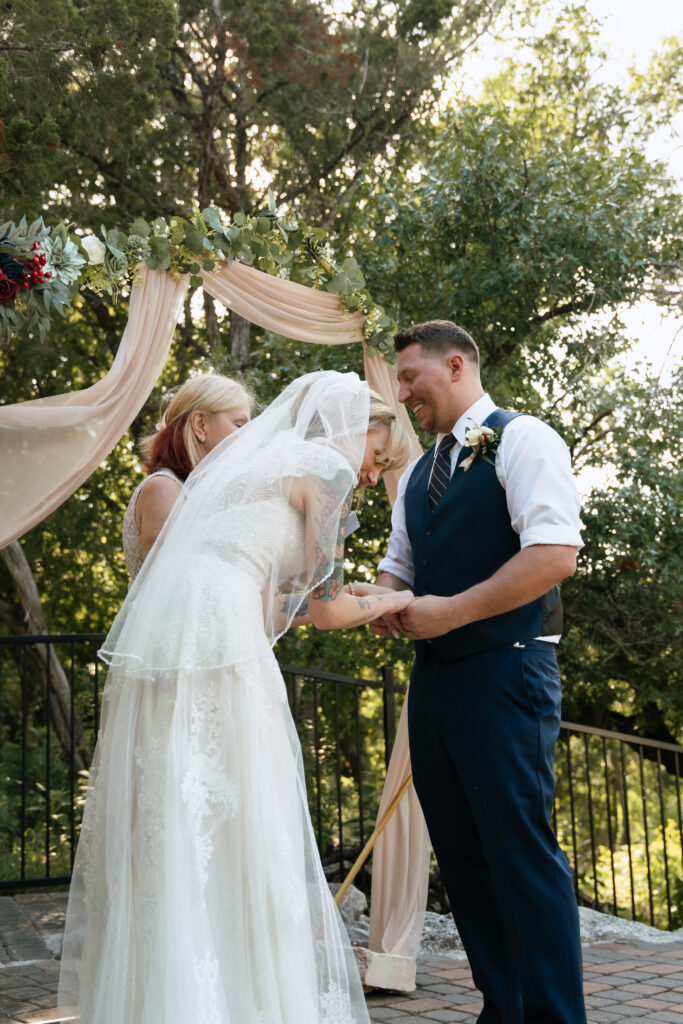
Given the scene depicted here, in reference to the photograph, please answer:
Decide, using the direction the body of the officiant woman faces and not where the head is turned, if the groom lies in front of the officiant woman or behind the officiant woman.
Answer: in front

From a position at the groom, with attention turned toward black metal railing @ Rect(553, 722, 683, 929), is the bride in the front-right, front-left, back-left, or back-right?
back-left

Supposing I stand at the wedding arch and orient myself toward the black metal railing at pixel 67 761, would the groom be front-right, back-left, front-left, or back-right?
back-right

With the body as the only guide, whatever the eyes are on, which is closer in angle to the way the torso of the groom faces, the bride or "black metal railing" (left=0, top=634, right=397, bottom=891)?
the bride

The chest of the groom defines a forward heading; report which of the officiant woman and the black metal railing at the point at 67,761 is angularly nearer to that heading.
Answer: the officiant woman

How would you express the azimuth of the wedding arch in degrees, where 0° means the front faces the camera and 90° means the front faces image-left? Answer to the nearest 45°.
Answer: approximately 0°

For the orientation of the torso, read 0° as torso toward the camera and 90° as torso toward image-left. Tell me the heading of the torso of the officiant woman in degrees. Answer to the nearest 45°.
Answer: approximately 270°

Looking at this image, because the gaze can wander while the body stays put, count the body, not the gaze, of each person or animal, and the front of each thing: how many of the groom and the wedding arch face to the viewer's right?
0

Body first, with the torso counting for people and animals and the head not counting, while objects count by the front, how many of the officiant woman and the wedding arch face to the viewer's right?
1

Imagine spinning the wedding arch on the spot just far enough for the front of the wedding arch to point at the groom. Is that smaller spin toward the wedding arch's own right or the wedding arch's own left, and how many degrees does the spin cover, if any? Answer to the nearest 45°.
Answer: approximately 45° to the wedding arch's own left

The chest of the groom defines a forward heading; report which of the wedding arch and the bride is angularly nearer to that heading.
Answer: the bride

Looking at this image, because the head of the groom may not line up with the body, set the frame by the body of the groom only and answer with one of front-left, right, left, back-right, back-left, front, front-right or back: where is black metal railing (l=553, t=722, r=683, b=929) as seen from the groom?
back-right

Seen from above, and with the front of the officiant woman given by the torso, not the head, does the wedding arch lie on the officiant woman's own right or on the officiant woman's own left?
on the officiant woman's own left
